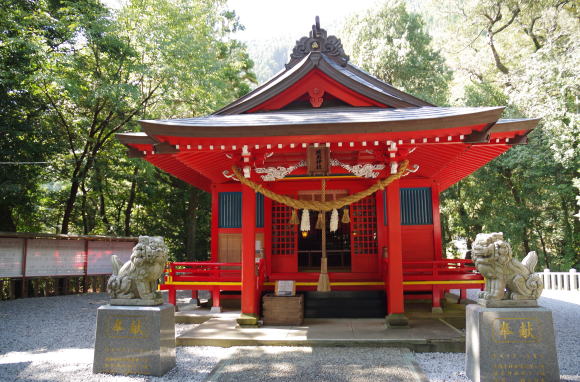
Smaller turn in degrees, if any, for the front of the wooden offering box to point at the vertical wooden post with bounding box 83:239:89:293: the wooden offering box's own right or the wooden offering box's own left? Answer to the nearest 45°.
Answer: approximately 135° to the wooden offering box's own right

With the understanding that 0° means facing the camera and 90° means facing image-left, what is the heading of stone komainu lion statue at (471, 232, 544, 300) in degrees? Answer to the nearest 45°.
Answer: approximately 90°

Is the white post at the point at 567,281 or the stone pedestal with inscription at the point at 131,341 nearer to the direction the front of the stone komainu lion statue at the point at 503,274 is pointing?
the stone pedestal with inscription

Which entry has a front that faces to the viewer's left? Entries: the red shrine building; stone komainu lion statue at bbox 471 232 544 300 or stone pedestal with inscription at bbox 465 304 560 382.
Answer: the stone komainu lion statue

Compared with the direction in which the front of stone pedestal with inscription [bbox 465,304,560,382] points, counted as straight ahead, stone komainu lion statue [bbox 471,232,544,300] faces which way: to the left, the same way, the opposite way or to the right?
to the right

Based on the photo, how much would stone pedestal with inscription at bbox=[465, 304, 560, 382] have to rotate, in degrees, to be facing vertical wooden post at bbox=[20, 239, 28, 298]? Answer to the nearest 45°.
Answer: approximately 90° to its right

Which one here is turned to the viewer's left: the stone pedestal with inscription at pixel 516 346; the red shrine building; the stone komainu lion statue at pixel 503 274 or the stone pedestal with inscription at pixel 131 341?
the stone komainu lion statue

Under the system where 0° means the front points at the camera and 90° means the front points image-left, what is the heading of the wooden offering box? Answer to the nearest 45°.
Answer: approximately 0°

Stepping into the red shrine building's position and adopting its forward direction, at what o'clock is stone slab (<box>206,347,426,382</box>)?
The stone slab is roughly at 12 o'clock from the red shrine building.

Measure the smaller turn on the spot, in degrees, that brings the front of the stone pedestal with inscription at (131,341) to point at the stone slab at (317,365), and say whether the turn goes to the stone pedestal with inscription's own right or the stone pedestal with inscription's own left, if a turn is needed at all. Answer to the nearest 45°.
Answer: approximately 90° to the stone pedestal with inscription's own left
